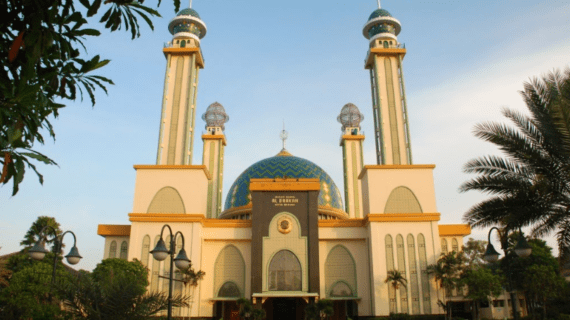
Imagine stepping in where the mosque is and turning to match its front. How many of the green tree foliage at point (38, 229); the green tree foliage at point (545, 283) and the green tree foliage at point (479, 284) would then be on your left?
2

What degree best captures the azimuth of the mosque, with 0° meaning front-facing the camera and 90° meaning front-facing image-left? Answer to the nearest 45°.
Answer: approximately 0°

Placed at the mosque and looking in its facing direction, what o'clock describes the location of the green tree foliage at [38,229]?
The green tree foliage is roughly at 3 o'clock from the mosque.

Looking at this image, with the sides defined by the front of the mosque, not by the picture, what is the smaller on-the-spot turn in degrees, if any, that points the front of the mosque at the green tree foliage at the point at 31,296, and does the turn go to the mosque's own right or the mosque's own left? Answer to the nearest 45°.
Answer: approximately 45° to the mosque's own right

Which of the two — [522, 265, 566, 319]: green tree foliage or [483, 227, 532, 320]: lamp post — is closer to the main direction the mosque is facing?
the lamp post

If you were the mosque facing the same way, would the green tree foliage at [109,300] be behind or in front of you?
in front

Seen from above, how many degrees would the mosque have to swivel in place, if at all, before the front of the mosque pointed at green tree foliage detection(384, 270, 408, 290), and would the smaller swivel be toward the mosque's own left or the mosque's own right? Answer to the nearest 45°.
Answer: approximately 90° to the mosque's own left

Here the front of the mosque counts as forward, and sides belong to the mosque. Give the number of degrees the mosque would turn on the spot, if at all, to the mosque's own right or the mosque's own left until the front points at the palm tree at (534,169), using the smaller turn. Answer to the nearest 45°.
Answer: approximately 45° to the mosque's own left

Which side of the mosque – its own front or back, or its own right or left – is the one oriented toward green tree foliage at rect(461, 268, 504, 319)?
left
